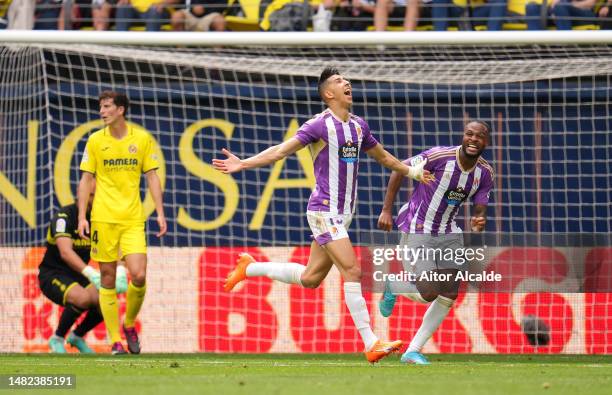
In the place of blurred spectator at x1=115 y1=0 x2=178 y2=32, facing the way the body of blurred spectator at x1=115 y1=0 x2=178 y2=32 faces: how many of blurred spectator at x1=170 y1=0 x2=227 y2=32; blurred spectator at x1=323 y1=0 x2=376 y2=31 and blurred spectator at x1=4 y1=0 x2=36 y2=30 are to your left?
2

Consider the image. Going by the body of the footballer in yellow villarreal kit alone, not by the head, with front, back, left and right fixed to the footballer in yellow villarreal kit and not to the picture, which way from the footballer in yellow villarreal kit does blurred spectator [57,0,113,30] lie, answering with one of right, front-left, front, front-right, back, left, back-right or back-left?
back

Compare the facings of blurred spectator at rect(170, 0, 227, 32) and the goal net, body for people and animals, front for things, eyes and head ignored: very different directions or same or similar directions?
same or similar directions

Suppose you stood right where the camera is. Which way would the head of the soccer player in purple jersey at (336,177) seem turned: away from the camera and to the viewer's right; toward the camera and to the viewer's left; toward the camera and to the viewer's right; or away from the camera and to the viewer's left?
toward the camera and to the viewer's right

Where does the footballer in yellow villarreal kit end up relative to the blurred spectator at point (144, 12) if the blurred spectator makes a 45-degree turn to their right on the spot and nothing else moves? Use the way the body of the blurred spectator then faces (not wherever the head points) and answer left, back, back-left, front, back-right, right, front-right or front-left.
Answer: front-left

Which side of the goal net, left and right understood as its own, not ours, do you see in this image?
front

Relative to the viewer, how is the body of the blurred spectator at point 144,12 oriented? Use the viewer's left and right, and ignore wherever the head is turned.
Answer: facing the viewer

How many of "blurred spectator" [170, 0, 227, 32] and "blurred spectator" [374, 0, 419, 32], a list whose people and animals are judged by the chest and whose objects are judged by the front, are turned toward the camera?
2

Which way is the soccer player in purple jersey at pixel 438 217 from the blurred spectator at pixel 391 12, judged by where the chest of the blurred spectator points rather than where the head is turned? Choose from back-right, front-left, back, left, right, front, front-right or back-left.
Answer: front
